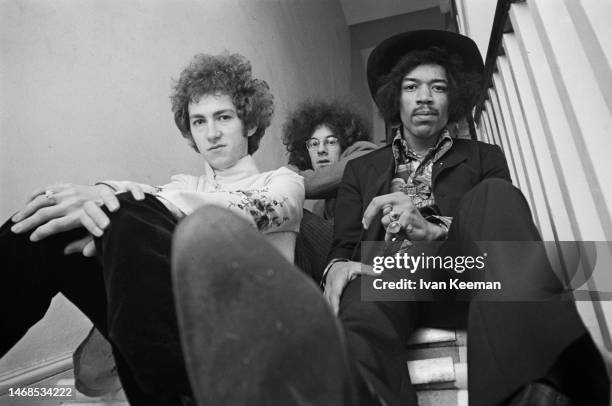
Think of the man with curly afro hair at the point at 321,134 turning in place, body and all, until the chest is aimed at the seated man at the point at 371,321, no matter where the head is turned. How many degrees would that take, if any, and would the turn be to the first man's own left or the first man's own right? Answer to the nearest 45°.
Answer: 0° — they already face them

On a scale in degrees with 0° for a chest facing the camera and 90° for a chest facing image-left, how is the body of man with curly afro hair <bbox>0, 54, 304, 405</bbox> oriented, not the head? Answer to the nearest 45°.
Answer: approximately 45°

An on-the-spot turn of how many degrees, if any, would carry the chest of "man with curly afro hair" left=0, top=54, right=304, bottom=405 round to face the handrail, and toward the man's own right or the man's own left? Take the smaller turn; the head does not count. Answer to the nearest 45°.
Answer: approximately 135° to the man's own left

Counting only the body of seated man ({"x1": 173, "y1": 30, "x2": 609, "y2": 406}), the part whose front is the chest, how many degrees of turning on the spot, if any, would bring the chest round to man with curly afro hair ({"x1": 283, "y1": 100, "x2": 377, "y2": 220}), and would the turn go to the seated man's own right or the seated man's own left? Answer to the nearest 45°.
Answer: approximately 180°
